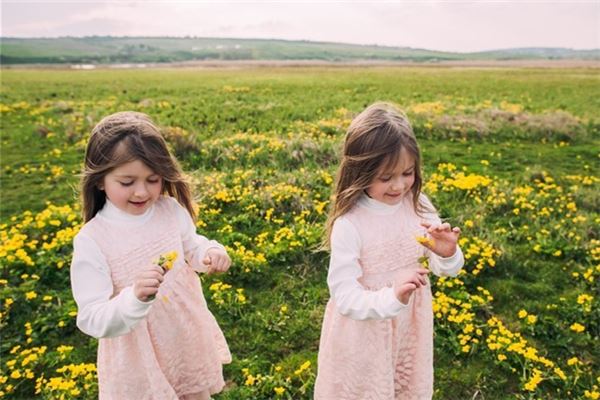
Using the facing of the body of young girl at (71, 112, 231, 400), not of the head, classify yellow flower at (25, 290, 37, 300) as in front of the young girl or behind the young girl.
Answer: behind

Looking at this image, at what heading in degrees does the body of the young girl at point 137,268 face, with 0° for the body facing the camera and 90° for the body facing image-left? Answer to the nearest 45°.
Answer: approximately 315°
